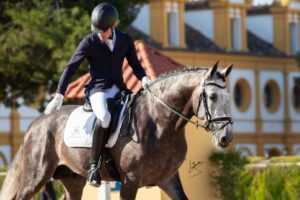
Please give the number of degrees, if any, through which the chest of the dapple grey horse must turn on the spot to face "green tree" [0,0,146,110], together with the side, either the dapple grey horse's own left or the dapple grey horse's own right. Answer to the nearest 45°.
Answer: approximately 135° to the dapple grey horse's own left

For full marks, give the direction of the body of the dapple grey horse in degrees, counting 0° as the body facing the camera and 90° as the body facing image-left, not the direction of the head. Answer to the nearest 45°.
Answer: approximately 315°
